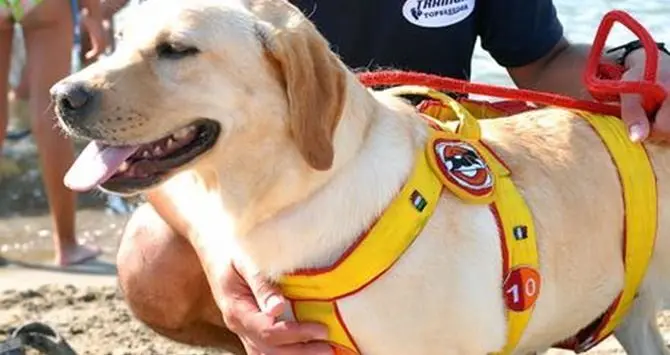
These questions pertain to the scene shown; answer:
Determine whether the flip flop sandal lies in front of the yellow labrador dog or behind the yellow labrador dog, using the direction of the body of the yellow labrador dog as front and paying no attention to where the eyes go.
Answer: in front

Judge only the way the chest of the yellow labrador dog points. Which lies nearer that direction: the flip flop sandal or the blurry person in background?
the flip flop sandal

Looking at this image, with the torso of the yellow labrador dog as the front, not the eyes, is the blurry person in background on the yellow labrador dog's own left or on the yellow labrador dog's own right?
on the yellow labrador dog's own right

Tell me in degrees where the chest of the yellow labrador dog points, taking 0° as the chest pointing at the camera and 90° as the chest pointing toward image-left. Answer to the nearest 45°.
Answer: approximately 90°
